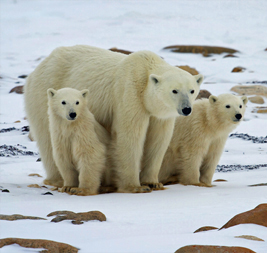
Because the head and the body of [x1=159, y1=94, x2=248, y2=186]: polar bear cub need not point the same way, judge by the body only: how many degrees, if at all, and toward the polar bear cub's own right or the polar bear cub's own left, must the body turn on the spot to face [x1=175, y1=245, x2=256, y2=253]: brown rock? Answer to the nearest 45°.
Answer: approximately 45° to the polar bear cub's own right

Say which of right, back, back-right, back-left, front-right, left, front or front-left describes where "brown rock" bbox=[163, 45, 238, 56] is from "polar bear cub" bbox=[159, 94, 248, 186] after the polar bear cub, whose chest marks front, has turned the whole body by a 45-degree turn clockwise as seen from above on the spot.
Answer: back

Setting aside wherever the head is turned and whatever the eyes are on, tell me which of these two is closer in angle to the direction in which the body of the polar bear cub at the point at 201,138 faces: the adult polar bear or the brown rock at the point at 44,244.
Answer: the brown rock

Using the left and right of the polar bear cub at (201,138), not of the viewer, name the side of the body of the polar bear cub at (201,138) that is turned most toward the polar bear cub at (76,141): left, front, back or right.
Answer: right

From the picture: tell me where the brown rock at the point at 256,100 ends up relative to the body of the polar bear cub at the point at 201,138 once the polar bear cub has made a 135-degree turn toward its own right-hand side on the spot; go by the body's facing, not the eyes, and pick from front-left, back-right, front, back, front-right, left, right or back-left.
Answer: right

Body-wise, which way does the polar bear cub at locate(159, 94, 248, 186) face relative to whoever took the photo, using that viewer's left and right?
facing the viewer and to the right of the viewer

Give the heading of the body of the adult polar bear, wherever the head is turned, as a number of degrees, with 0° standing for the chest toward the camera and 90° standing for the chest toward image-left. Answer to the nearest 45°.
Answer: approximately 315°

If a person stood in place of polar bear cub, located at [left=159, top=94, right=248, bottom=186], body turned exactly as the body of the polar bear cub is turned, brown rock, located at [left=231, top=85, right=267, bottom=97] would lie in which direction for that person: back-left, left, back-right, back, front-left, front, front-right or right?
back-left

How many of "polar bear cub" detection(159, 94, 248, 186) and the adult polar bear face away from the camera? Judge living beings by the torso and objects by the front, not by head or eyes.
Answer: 0
